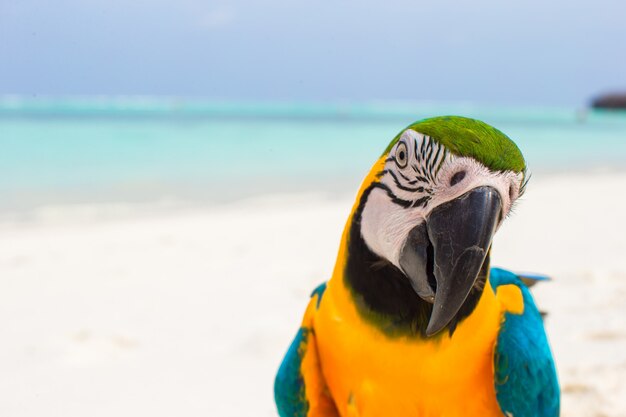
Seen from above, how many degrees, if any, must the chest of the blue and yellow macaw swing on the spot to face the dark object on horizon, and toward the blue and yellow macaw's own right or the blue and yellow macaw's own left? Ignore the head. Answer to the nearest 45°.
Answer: approximately 180°

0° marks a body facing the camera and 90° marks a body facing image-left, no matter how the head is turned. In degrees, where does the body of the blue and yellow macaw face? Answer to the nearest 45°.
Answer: approximately 0°
